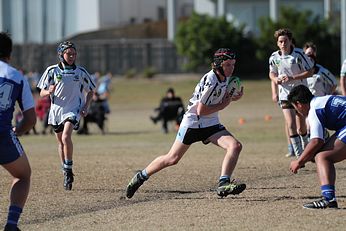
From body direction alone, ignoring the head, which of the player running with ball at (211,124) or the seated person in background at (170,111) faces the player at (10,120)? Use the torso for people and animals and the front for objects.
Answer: the seated person in background

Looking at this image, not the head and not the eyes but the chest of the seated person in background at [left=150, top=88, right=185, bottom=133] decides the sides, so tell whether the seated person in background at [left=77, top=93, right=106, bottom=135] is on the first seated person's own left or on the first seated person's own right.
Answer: on the first seated person's own right

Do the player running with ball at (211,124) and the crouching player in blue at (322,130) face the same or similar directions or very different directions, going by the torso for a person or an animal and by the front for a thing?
very different directions

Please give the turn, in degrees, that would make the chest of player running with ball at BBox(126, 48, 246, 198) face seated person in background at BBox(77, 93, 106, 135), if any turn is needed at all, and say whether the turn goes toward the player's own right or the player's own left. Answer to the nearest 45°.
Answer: approximately 90° to the player's own left

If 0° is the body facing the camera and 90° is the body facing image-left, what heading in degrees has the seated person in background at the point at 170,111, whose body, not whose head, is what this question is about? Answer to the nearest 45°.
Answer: approximately 0°

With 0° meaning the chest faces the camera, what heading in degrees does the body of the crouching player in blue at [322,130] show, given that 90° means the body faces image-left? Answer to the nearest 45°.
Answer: approximately 90°

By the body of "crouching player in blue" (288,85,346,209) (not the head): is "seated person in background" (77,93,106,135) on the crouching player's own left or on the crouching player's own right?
on the crouching player's own right

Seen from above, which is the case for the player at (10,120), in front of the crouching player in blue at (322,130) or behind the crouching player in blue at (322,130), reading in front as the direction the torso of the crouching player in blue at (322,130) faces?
in front

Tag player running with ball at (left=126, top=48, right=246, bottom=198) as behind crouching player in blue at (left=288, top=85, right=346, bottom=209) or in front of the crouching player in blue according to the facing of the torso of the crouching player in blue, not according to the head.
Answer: in front

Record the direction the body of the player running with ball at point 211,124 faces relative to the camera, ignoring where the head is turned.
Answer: to the viewer's right
